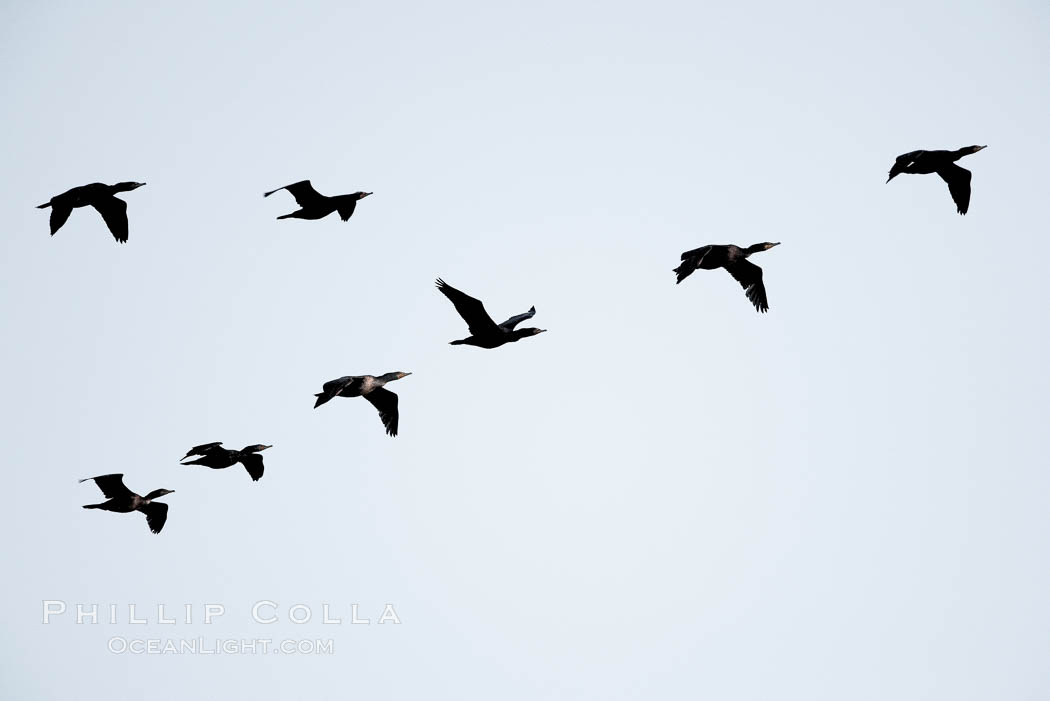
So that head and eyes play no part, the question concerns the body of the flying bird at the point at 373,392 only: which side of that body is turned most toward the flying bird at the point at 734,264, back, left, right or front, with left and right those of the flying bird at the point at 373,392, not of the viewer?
front

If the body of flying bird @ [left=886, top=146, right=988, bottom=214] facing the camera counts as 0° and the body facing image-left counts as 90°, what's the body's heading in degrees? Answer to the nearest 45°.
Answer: approximately 270°

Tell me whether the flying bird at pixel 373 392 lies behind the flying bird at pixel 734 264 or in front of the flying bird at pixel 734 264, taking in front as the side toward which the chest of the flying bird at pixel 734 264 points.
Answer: behind

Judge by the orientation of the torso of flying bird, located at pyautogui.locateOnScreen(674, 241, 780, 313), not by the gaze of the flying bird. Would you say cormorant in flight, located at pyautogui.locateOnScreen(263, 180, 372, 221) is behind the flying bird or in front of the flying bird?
behind

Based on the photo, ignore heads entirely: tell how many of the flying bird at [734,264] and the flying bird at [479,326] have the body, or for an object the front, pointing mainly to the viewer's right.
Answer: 2

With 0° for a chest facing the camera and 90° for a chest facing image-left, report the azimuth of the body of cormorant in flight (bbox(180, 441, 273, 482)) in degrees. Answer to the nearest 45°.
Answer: approximately 270°

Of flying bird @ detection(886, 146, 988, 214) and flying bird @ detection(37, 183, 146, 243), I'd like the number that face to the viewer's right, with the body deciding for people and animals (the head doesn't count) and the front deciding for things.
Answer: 2

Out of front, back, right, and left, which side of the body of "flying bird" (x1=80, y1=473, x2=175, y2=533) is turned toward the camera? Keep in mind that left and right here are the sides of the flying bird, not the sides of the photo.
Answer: right

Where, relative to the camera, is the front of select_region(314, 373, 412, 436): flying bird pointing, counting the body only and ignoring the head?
to the viewer's right

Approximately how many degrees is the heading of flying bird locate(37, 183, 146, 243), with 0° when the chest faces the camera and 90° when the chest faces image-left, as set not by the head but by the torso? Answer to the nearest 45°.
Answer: approximately 270°

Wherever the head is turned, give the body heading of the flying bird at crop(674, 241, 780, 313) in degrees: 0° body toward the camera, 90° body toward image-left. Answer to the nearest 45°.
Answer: approximately 270°

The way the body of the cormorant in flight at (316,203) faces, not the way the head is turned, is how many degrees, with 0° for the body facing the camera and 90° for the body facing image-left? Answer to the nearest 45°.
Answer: approximately 270°

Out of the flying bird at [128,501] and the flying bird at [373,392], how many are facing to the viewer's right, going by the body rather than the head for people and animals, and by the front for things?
2

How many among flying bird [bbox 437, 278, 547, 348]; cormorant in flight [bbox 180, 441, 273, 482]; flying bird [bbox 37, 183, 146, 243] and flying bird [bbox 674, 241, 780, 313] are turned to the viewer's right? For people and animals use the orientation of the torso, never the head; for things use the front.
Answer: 4
